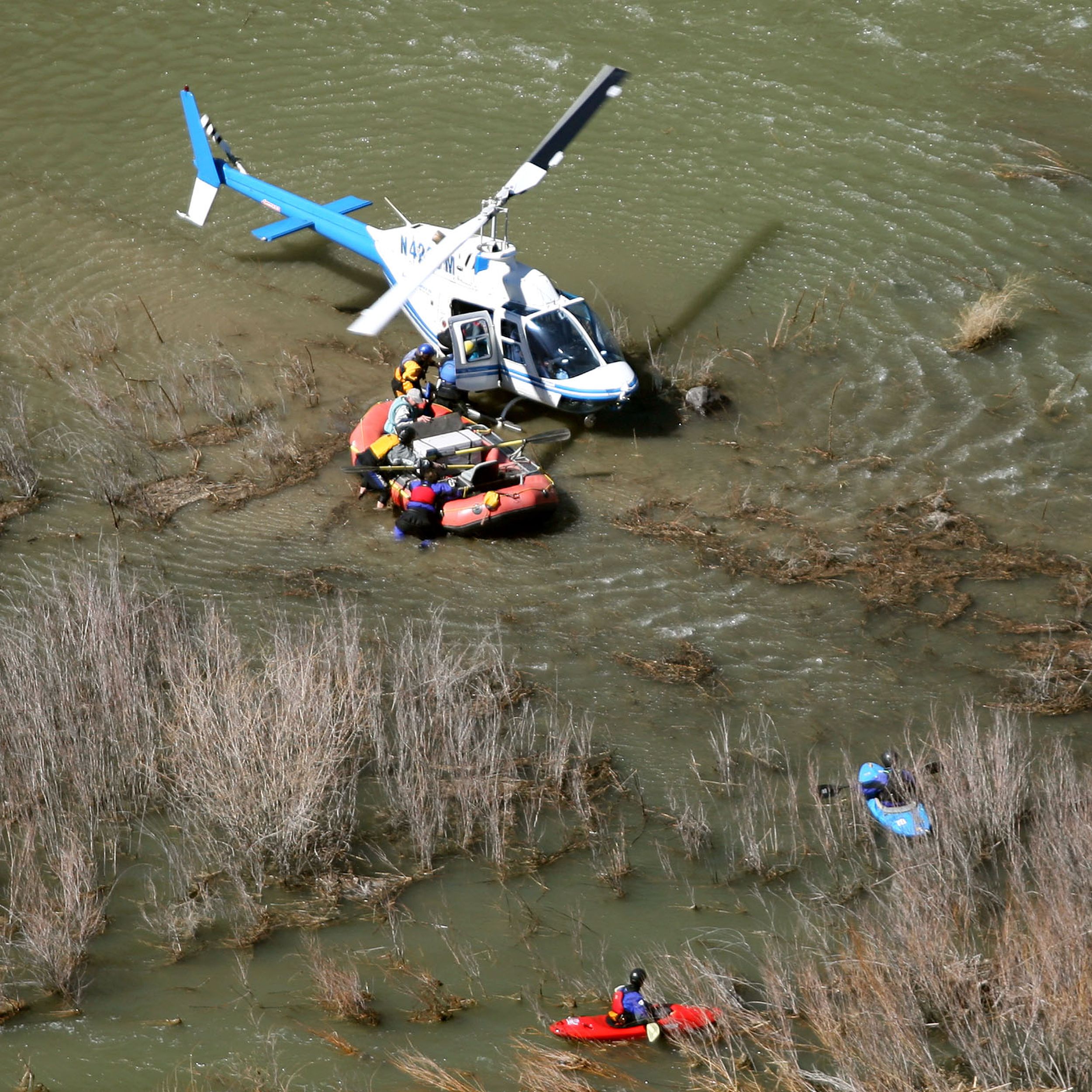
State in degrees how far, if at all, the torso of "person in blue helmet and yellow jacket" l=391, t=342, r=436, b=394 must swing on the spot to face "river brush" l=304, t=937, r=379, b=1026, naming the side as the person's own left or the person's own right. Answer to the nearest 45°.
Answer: approximately 90° to the person's own right

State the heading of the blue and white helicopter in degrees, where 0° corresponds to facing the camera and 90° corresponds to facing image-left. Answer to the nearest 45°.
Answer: approximately 315°

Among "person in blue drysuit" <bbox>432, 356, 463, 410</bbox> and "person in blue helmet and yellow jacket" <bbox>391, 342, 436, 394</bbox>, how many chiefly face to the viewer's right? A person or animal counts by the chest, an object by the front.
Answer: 1

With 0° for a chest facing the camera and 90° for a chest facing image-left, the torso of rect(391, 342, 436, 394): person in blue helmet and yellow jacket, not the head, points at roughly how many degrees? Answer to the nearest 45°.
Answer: approximately 270°

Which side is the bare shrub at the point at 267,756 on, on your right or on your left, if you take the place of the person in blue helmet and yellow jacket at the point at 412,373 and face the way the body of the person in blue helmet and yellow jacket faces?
on your right

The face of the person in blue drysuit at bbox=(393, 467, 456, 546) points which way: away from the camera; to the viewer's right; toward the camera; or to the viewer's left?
away from the camera

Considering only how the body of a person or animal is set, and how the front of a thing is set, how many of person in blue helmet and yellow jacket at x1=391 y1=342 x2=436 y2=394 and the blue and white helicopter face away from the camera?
0

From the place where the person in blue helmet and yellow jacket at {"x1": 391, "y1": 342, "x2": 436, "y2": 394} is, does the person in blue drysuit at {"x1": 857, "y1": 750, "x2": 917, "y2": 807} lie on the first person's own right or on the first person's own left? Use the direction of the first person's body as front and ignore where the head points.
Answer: on the first person's own right
